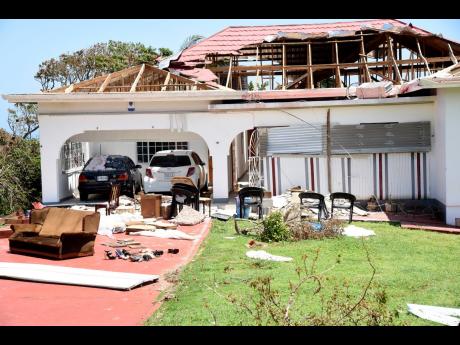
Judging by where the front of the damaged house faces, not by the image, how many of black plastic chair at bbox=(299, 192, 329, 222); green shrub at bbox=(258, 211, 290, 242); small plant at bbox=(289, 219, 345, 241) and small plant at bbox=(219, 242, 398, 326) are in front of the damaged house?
4

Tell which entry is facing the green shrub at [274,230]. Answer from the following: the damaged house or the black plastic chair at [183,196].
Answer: the damaged house

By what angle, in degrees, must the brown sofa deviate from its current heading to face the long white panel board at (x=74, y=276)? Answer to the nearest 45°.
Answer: approximately 45° to its left

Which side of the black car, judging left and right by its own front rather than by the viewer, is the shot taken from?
back

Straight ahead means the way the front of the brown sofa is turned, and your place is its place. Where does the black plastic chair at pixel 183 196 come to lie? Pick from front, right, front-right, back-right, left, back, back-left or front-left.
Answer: back

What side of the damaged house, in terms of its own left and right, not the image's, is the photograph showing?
front

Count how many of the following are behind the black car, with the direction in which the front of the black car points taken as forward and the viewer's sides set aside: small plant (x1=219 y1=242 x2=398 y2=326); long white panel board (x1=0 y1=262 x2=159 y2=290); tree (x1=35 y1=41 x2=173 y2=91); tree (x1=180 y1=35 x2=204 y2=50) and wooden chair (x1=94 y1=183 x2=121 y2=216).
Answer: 3

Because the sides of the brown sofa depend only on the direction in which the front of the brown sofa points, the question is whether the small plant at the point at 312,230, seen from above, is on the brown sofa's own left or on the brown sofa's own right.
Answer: on the brown sofa's own left
